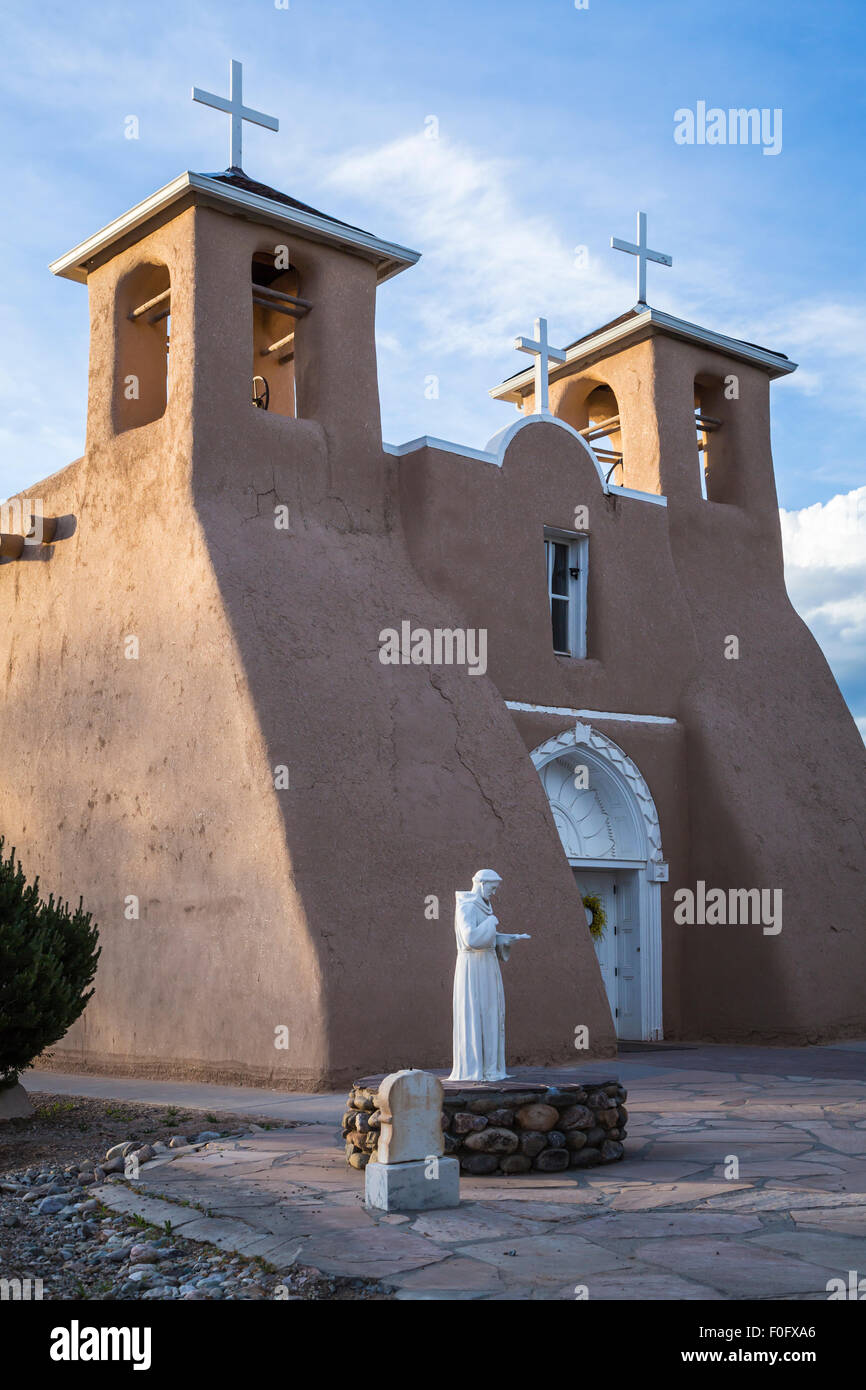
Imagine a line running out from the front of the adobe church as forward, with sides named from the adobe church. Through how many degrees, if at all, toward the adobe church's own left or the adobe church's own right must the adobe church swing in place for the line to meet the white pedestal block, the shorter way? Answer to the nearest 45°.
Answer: approximately 45° to the adobe church's own right

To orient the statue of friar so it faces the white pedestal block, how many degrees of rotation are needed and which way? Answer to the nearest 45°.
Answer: approximately 90° to its right

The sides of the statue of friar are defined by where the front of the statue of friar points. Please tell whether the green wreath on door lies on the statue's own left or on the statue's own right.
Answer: on the statue's own left

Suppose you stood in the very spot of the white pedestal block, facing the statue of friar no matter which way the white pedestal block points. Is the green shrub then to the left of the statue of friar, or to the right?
left

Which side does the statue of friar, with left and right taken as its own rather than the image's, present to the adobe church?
left

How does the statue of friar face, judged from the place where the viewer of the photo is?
facing to the right of the viewer

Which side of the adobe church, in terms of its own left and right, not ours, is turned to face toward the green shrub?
right

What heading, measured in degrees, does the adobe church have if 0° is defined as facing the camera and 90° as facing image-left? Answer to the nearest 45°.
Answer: approximately 315°

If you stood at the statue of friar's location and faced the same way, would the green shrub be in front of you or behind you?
behind

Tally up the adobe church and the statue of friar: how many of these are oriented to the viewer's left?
0
